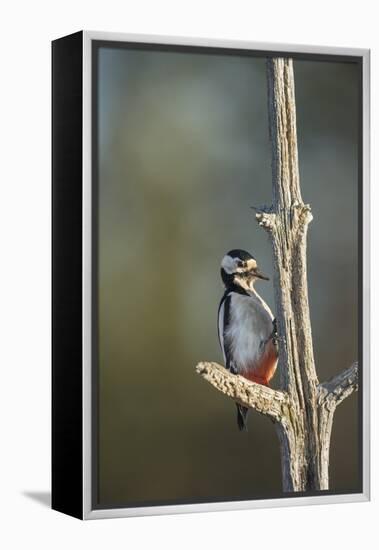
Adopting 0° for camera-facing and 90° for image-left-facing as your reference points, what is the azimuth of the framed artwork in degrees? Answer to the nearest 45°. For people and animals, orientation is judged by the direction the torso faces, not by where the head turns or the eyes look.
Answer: approximately 315°
